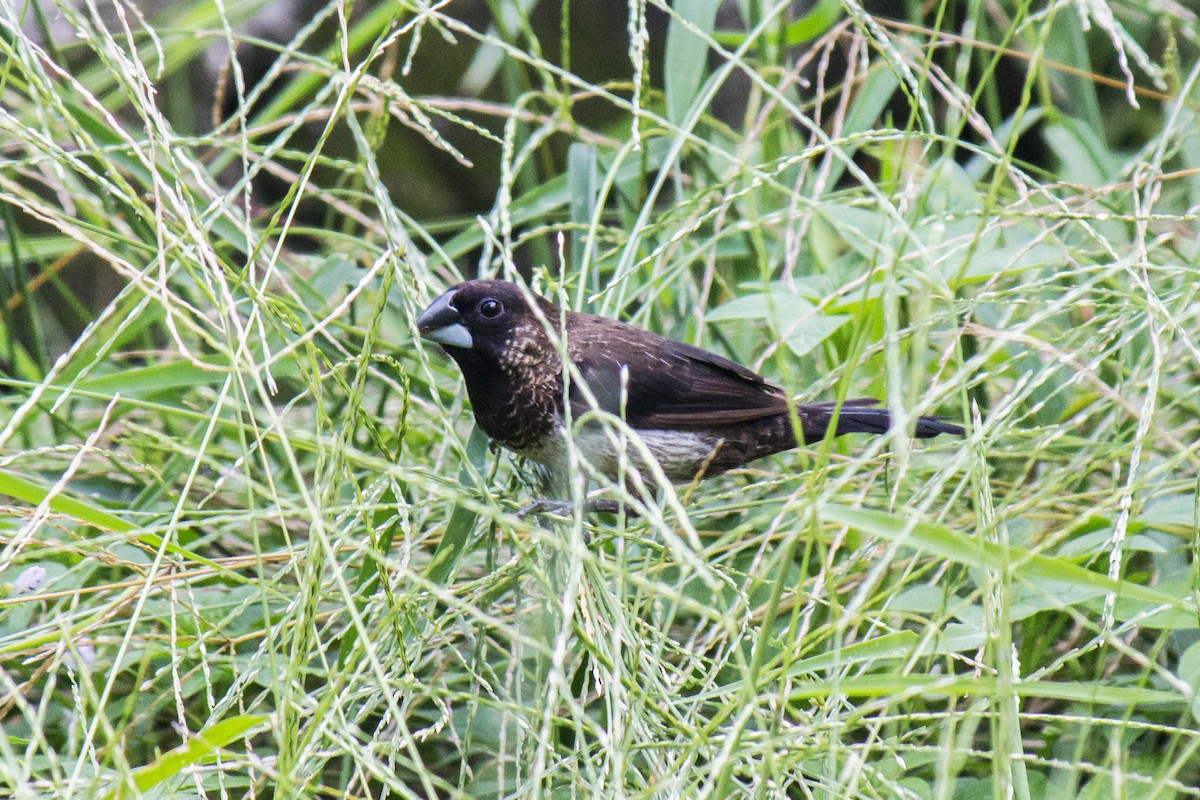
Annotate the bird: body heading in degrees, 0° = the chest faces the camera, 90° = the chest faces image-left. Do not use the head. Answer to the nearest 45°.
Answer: approximately 90°
